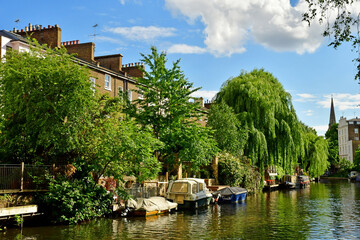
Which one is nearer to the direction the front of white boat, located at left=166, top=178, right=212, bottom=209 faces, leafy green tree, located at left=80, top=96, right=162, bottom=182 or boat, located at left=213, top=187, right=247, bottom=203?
the boat

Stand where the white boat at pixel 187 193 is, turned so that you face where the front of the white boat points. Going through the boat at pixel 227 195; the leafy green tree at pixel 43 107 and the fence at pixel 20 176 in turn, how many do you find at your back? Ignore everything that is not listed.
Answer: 2

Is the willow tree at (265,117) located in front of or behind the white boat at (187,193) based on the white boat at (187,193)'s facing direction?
in front

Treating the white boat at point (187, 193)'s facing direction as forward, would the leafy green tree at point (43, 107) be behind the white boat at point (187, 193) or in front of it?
behind

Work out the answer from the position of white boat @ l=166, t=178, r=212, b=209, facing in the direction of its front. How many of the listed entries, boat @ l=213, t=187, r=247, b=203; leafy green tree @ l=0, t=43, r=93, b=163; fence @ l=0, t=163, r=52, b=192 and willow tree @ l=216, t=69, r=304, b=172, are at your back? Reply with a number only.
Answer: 2

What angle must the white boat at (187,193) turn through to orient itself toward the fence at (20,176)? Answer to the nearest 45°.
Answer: approximately 180°

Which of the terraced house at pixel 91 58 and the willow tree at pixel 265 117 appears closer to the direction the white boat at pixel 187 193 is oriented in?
the willow tree
